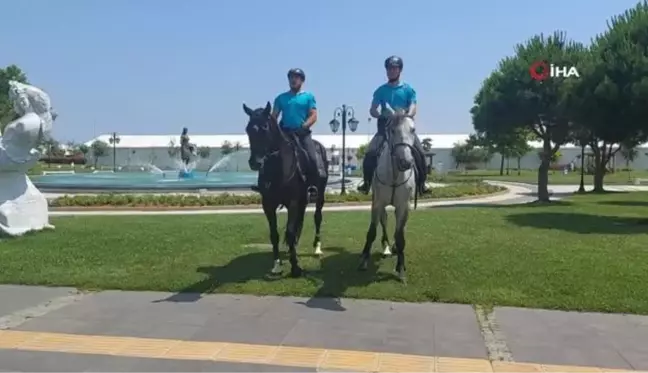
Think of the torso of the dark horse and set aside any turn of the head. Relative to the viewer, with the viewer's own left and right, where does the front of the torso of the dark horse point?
facing the viewer and to the left of the viewer

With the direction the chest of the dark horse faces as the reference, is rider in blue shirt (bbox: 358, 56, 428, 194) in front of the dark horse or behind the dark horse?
behind

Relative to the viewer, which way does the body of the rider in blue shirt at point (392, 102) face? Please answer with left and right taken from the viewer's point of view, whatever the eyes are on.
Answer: facing the viewer

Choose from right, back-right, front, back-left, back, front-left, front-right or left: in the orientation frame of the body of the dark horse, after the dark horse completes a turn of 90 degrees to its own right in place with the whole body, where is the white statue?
front

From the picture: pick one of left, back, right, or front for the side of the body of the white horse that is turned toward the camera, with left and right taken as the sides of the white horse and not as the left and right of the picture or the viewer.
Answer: front

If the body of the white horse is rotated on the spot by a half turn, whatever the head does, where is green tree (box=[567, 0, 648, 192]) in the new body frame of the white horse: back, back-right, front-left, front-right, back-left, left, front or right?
front-right

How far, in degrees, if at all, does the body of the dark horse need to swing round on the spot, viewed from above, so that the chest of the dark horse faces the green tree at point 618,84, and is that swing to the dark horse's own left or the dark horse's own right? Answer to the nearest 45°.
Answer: approximately 180°

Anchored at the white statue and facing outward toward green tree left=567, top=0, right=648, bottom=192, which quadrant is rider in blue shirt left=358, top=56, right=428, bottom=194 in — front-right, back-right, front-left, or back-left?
front-right

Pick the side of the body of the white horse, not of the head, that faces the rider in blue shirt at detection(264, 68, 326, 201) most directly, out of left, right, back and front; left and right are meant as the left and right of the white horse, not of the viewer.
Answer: right

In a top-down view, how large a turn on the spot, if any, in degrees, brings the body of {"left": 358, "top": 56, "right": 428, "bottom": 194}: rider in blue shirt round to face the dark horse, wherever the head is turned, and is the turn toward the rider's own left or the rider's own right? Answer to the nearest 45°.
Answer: approximately 90° to the rider's own right

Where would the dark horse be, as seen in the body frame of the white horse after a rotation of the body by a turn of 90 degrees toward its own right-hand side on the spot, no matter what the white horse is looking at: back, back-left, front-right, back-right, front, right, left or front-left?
front
